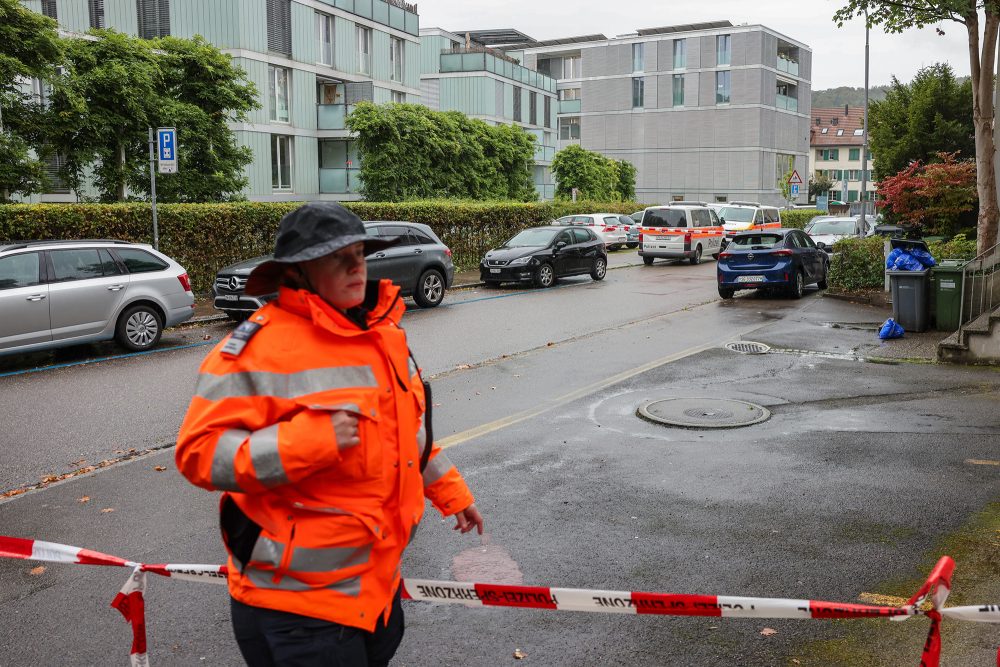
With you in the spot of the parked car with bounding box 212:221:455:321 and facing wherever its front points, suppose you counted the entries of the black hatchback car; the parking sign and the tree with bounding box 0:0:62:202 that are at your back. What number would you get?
1

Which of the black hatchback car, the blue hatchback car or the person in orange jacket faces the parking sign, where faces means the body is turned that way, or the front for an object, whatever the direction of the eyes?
the black hatchback car

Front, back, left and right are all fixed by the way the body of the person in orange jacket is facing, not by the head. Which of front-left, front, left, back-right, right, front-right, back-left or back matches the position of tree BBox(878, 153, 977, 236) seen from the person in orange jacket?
left

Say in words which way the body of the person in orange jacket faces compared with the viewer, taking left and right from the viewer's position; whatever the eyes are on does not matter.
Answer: facing the viewer and to the right of the viewer

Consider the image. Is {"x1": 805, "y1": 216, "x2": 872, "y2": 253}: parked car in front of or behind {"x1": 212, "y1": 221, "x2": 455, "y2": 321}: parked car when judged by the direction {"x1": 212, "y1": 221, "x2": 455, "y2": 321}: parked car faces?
behind

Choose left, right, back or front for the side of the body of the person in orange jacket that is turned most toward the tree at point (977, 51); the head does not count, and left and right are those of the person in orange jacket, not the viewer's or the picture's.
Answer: left

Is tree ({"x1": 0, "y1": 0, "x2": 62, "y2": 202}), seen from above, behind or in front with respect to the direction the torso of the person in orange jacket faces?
behind

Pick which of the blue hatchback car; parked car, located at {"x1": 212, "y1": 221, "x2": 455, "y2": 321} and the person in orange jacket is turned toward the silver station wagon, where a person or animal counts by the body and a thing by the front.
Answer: the parked car

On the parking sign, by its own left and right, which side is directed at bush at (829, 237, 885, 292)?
left

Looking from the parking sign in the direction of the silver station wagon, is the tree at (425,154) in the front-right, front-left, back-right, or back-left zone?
back-left

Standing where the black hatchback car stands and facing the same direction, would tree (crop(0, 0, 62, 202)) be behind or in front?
in front
